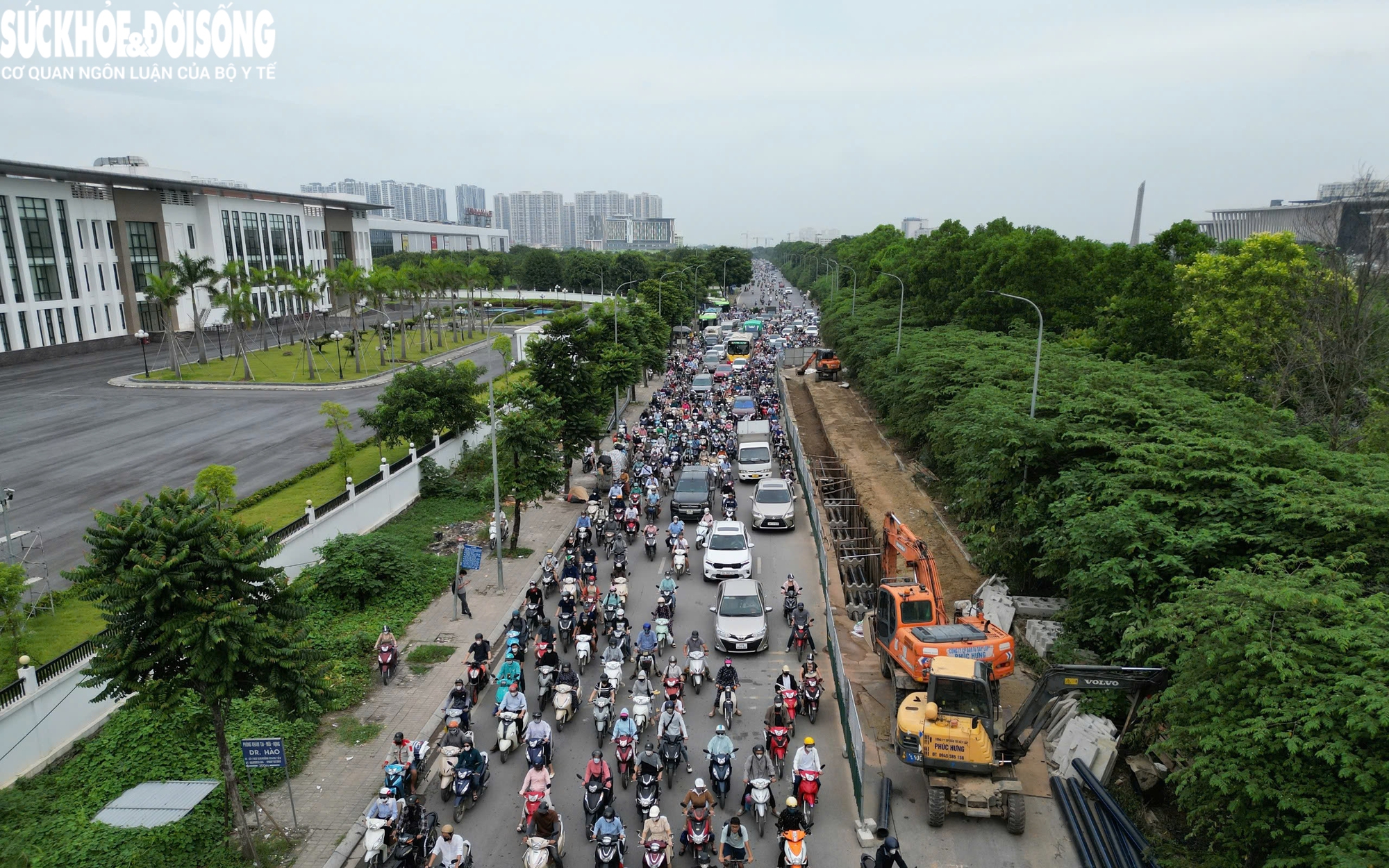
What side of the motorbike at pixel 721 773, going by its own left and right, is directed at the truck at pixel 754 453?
back

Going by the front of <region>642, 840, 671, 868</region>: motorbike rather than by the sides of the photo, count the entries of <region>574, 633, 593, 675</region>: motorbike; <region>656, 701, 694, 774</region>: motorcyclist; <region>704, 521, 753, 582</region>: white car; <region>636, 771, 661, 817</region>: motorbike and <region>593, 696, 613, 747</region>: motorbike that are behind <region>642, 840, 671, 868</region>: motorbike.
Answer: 5

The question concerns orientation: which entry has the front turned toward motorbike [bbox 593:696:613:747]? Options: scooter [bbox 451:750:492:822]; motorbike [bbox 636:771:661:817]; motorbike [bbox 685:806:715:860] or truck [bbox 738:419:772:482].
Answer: the truck

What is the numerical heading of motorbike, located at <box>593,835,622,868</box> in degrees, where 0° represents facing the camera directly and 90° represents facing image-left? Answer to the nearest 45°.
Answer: approximately 0°

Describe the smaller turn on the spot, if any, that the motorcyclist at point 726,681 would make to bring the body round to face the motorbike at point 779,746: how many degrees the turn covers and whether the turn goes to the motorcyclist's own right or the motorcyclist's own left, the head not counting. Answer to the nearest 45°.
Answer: approximately 45° to the motorcyclist's own left

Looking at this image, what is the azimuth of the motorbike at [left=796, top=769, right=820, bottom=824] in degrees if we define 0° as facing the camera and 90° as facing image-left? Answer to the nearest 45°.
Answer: approximately 0°

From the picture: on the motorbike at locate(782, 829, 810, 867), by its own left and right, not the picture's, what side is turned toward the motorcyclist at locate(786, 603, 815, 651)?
back

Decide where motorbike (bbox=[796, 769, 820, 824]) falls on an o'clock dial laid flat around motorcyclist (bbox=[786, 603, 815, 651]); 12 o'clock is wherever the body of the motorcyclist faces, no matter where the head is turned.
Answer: The motorbike is roughly at 12 o'clock from the motorcyclist.

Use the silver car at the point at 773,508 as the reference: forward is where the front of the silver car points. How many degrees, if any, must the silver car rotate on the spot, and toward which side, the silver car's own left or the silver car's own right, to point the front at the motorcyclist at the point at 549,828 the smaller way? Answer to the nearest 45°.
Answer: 0° — it already faces them

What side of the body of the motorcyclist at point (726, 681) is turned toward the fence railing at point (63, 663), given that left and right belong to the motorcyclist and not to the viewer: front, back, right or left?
right

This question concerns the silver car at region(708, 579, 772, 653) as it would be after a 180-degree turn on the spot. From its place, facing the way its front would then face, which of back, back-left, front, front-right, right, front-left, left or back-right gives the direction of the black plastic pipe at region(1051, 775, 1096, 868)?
back-right
